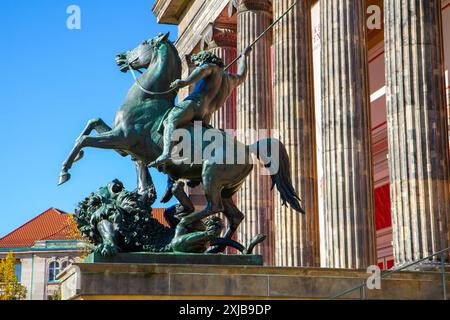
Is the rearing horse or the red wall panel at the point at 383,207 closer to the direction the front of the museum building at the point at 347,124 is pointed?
the rearing horse

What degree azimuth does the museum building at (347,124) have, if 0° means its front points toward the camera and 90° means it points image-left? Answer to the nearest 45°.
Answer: approximately 45°

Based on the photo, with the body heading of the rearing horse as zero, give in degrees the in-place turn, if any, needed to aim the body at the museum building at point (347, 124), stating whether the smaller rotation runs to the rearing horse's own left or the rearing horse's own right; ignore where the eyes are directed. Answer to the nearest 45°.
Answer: approximately 135° to the rearing horse's own right

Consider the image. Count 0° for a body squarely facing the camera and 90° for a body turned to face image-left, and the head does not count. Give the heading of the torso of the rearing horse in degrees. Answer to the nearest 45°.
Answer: approximately 90°
